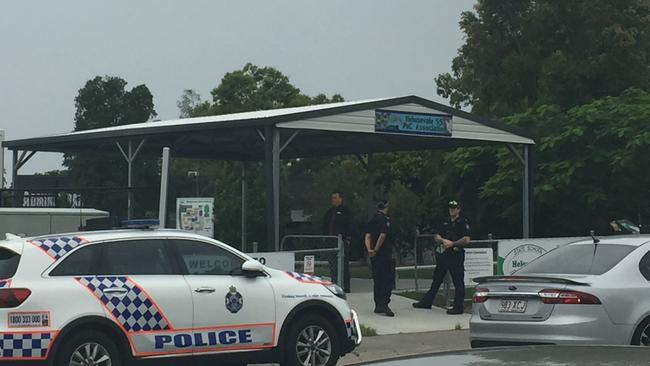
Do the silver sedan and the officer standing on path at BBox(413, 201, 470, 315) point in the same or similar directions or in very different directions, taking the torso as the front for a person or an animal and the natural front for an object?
very different directions

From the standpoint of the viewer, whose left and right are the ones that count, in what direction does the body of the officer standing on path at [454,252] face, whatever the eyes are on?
facing the viewer and to the left of the viewer

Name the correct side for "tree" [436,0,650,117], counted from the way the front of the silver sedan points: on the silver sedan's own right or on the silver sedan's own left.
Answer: on the silver sedan's own left

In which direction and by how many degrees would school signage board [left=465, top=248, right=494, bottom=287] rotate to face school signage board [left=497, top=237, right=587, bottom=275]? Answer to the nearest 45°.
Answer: approximately 90° to its left

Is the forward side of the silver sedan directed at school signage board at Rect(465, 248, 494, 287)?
no

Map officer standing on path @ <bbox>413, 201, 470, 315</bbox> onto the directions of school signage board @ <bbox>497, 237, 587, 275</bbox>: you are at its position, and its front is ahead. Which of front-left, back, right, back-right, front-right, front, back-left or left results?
front-right

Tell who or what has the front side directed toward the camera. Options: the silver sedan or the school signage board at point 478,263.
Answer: the school signage board

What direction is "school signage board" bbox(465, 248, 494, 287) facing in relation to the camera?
toward the camera

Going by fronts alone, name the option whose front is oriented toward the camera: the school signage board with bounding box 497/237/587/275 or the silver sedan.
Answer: the school signage board

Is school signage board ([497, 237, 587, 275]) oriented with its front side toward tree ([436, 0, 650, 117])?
no

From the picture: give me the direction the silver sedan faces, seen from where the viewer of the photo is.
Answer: facing away from the viewer and to the right of the viewer

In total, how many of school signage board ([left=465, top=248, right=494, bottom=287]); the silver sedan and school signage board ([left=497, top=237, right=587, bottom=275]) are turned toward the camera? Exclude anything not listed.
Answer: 2

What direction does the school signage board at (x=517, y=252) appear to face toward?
toward the camera

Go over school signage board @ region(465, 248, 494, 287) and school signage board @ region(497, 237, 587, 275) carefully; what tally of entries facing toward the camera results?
2

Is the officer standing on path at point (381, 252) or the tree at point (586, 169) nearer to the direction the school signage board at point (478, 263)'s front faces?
the officer standing on path
